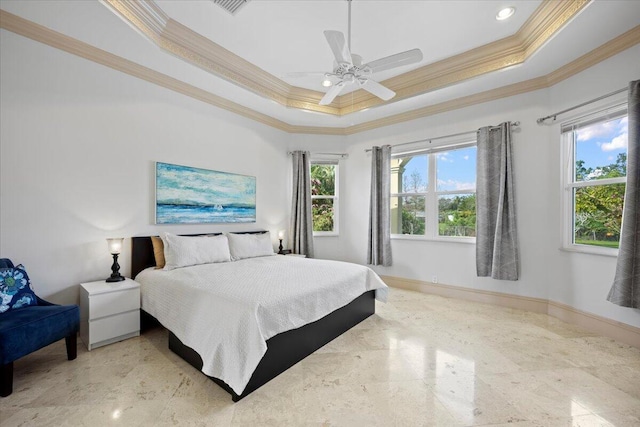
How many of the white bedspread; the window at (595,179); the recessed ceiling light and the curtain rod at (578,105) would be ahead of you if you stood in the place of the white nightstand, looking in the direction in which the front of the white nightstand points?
4

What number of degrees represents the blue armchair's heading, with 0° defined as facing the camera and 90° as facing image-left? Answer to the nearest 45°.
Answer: approximately 315°

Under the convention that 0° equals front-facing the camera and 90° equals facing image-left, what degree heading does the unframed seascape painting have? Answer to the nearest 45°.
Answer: approximately 315°

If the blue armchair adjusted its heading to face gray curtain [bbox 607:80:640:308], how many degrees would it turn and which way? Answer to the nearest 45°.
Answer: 0° — it already faces it

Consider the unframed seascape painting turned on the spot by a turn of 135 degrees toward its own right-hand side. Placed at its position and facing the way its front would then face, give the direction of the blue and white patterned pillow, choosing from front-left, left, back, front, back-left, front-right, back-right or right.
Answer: front-left

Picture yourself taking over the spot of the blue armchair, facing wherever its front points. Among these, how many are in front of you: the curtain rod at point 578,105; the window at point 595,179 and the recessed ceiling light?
3

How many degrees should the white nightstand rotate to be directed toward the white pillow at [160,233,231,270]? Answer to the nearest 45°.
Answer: approximately 45° to its left

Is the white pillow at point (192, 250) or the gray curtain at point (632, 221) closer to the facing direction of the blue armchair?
the gray curtain

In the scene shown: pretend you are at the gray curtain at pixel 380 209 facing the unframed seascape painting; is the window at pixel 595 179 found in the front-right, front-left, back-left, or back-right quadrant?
back-left

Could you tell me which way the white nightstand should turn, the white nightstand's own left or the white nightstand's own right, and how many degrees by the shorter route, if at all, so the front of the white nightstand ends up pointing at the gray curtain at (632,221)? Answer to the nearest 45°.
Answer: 0° — it already faces it

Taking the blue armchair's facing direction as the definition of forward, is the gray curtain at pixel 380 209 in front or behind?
in front
